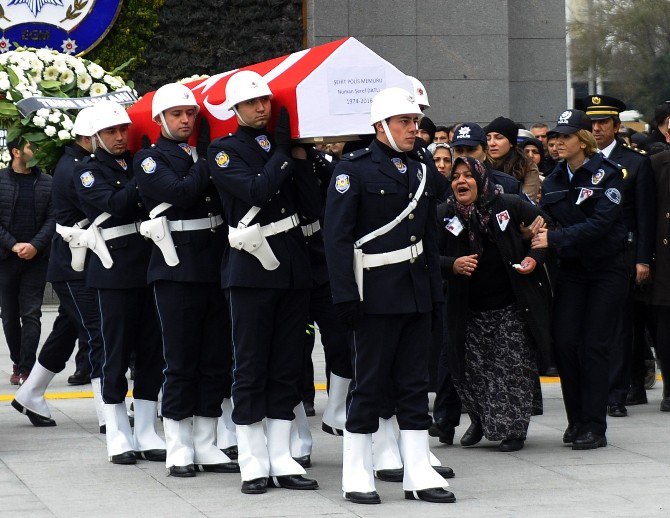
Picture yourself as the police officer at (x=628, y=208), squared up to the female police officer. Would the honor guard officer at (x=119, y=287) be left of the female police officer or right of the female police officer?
right

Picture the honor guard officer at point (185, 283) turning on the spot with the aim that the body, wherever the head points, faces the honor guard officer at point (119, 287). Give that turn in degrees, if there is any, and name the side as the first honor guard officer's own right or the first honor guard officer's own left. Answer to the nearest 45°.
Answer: approximately 180°

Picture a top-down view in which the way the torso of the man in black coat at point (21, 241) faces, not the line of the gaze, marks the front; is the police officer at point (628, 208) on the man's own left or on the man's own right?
on the man's own left

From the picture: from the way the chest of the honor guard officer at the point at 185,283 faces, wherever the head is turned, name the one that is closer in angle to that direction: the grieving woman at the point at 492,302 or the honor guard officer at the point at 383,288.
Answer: the honor guard officer

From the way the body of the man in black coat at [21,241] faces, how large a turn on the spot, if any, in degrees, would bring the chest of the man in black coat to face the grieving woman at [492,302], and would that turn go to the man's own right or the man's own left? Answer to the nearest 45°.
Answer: approximately 45° to the man's own left

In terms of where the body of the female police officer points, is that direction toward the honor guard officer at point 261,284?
yes
